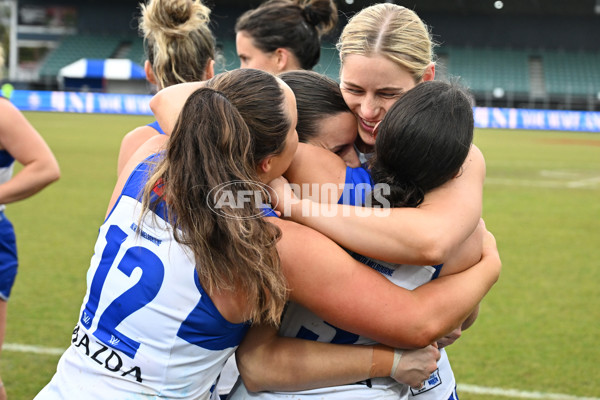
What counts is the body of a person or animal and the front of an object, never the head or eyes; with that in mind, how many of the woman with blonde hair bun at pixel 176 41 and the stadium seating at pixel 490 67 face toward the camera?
1

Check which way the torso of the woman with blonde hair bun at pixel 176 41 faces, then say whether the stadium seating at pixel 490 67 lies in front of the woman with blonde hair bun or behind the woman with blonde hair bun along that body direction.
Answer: in front

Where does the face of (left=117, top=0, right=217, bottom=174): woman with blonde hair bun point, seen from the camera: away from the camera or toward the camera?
away from the camera

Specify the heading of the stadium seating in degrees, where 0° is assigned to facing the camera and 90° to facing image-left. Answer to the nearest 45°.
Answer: approximately 0°

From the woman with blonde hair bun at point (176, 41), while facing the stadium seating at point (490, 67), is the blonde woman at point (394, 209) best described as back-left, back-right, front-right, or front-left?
back-right

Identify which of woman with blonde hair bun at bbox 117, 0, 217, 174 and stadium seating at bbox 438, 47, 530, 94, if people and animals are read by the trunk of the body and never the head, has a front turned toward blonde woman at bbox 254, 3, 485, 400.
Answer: the stadium seating

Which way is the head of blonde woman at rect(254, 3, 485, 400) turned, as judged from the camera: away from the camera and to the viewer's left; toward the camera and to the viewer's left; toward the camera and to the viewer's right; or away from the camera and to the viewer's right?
toward the camera and to the viewer's left

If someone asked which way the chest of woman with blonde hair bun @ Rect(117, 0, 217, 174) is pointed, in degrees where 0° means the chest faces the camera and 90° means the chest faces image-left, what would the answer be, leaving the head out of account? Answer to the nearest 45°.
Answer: approximately 180°

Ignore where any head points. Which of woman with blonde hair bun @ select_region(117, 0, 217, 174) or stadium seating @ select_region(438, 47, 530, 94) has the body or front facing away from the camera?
the woman with blonde hair bun

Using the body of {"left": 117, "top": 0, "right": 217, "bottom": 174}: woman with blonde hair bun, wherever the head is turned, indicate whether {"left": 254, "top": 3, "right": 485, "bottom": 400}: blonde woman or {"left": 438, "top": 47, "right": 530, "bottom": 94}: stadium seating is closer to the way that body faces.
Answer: the stadium seating

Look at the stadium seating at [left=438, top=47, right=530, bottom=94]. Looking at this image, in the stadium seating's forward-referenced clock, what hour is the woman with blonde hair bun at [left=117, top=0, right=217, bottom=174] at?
The woman with blonde hair bun is roughly at 12 o'clock from the stadium seating.

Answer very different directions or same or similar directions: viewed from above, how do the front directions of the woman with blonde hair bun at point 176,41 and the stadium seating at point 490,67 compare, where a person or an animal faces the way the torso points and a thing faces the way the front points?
very different directions

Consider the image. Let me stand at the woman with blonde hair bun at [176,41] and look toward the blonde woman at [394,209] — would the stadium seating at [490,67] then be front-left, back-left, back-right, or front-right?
back-left

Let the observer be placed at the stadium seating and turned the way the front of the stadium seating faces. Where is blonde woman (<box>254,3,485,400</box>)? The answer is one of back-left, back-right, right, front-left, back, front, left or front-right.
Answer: front
